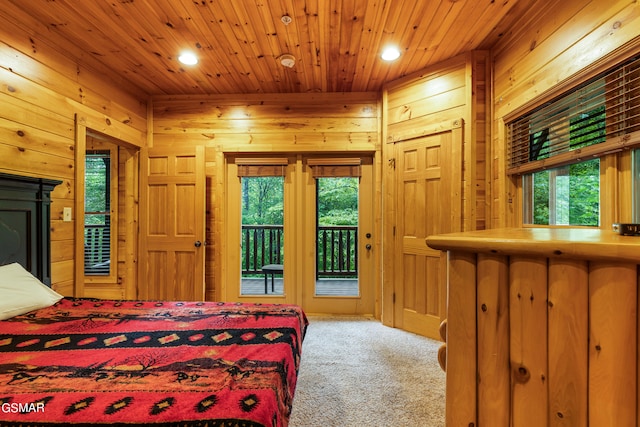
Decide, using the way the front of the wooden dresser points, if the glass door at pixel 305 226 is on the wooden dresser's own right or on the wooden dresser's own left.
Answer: on the wooden dresser's own right

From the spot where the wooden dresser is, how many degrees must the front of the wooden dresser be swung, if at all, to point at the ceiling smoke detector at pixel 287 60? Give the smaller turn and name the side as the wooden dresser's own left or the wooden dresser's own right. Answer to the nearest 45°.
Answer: approximately 90° to the wooden dresser's own right

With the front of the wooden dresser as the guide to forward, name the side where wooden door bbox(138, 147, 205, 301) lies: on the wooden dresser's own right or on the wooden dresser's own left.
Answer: on the wooden dresser's own right

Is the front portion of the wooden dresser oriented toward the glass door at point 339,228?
no

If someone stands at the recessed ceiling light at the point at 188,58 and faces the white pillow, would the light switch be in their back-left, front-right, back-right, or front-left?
front-right

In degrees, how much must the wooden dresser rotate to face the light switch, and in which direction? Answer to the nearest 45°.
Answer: approximately 45° to its right

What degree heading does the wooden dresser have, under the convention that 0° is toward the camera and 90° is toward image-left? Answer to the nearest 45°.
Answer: approximately 45°

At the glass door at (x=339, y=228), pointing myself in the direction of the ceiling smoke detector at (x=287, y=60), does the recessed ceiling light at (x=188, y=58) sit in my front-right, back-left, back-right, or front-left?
front-right

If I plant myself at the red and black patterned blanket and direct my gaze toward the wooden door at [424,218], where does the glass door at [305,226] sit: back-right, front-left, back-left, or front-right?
front-left

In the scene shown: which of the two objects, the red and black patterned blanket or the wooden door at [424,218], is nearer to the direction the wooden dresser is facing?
the red and black patterned blanket
